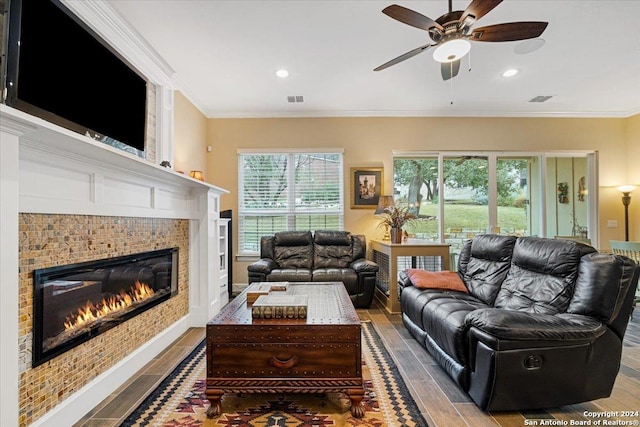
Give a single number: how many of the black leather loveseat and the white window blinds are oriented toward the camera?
2

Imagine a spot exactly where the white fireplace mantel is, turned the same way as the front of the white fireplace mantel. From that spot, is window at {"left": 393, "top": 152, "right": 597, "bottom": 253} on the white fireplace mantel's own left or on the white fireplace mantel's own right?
on the white fireplace mantel's own left

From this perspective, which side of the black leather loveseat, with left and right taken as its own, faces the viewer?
front

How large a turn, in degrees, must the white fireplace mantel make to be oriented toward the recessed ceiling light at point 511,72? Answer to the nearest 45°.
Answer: approximately 45° to its left

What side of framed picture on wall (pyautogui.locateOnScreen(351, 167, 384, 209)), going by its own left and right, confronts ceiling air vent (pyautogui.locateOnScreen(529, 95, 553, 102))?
left

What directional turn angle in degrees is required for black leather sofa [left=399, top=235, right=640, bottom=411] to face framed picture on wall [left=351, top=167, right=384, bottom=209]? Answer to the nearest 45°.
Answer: approximately 90° to its right

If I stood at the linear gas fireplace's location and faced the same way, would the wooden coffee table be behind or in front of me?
in front

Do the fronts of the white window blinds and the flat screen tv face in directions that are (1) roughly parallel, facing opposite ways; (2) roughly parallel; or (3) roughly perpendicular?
roughly perpendicular

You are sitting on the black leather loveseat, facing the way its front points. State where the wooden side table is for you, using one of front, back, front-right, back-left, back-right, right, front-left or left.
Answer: front-left

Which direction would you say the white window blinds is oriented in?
toward the camera

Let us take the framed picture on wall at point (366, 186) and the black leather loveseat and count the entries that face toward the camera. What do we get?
2
